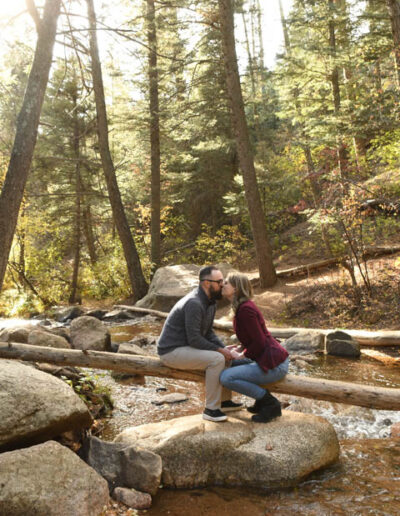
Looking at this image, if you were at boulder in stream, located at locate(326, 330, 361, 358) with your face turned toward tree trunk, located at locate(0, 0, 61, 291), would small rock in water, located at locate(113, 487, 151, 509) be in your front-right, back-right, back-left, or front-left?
front-left

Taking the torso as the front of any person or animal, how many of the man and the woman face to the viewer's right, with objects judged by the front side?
1

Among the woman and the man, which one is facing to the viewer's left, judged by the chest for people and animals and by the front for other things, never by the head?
the woman

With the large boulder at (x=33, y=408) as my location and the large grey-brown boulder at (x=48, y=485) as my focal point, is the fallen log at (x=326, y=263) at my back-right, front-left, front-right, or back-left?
back-left

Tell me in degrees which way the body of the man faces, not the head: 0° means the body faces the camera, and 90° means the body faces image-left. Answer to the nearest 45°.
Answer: approximately 270°

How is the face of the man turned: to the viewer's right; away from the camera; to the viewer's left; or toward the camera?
to the viewer's right

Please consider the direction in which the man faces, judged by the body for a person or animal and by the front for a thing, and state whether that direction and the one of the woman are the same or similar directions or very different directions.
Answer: very different directions

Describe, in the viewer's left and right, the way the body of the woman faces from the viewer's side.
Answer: facing to the left of the viewer

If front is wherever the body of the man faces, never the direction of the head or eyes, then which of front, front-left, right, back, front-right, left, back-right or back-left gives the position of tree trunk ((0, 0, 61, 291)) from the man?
back-left

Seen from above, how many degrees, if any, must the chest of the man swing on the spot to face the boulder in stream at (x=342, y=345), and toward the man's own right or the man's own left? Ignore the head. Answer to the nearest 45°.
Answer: approximately 45° to the man's own left
